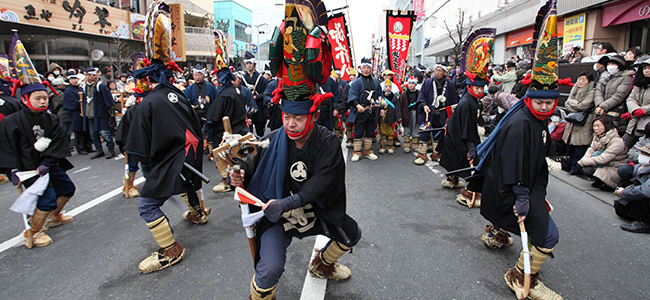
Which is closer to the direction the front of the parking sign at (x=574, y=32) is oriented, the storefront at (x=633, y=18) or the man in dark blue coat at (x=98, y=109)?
the man in dark blue coat

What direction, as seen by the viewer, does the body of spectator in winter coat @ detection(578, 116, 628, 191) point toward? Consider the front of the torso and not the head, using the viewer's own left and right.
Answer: facing to the left of the viewer

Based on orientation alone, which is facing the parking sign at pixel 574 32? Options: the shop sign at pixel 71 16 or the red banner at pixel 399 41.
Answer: the shop sign at pixel 71 16

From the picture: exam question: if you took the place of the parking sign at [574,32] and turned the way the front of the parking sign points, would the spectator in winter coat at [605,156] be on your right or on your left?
on your left

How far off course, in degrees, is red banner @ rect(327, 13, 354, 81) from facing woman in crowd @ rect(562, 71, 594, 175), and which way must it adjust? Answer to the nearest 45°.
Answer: approximately 90° to its left

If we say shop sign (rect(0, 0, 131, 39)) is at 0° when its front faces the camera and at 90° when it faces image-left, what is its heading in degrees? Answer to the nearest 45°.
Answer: approximately 315°

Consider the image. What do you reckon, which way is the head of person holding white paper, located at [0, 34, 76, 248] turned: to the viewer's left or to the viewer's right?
to the viewer's right

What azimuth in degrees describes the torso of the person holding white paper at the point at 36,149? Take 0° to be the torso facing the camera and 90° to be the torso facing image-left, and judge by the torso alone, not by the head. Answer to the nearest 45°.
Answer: approximately 315°

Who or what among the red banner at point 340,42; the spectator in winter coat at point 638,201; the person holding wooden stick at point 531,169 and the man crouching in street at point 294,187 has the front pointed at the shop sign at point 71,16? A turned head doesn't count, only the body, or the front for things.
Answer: the spectator in winter coat

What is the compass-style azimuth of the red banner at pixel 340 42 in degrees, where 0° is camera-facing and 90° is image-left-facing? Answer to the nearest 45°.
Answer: approximately 0°

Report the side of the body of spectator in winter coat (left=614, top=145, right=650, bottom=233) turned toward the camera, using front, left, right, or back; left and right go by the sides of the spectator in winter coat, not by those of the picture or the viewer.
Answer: left
